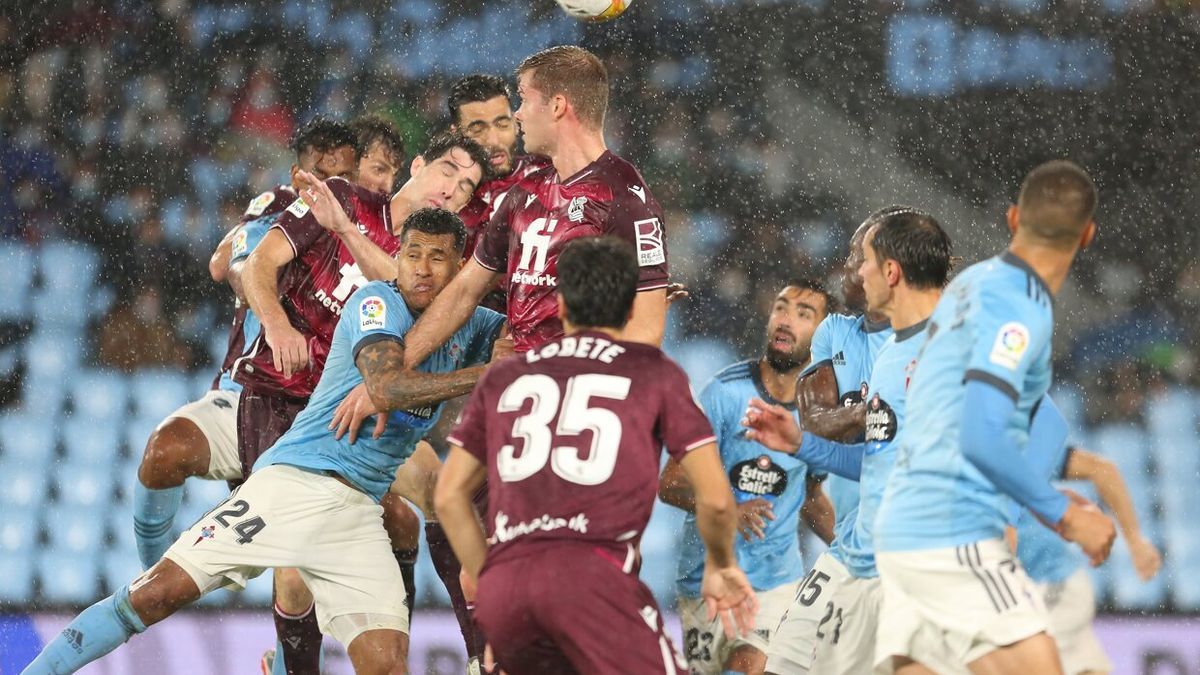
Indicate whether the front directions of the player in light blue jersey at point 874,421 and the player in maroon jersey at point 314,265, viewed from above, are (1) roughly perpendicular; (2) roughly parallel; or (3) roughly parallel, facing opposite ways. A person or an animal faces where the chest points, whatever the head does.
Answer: roughly perpendicular

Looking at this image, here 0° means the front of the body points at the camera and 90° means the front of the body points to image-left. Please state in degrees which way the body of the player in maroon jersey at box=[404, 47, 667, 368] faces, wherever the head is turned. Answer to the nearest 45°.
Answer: approximately 45°

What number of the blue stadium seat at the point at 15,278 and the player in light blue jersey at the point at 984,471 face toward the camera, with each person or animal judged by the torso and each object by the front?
1

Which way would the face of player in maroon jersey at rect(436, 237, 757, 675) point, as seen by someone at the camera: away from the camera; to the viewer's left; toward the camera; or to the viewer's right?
away from the camera

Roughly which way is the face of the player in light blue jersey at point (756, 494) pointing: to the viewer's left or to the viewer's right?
to the viewer's left

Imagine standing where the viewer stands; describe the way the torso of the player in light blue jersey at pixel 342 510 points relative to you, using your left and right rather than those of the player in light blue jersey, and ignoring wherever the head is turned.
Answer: facing the viewer and to the right of the viewer

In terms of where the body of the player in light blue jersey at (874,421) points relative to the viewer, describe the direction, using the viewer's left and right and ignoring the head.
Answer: facing the viewer and to the left of the viewer

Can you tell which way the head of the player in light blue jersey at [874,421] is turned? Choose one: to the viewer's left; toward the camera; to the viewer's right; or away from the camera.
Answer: to the viewer's left

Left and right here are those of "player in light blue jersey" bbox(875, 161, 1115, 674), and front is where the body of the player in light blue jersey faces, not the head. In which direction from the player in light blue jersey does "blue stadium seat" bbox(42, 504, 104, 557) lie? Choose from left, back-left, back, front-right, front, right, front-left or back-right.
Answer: left

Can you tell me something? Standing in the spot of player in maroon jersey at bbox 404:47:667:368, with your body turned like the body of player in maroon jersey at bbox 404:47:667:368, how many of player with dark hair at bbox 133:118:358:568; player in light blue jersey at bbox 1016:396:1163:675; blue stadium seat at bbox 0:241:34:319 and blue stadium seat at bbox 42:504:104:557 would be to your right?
3

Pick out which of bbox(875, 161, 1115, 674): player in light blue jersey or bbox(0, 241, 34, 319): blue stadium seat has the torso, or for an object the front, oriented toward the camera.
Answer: the blue stadium seat

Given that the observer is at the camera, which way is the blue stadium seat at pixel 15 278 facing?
facing the viewer

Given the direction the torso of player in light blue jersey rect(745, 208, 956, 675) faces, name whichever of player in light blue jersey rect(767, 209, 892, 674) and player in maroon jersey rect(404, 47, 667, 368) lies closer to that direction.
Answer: the player in maroon jersey

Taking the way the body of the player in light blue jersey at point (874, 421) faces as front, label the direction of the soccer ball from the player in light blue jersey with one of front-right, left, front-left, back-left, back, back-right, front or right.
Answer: front
